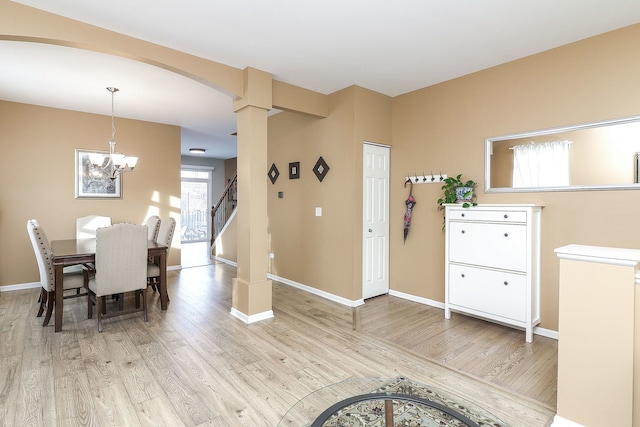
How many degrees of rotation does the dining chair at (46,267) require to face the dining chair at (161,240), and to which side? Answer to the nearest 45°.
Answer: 0° — it already faces it

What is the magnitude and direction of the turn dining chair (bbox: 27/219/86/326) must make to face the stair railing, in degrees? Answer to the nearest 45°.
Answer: approximately 45° to its left

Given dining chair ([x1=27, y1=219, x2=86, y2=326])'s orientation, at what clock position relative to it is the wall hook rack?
The wall hook rack is roughly at 1 o'clock from the dining chair.

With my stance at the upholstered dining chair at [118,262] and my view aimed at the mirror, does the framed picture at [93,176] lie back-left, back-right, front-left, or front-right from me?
back-left

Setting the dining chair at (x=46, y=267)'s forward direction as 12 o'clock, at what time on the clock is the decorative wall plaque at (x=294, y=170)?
The decorative wall plaque is roughly at 12 o'clock from the dining chair.

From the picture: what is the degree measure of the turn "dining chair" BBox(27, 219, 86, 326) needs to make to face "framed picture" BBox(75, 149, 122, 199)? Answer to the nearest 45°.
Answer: approximately 90° to its left

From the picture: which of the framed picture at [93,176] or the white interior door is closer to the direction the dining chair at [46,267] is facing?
the white interior door

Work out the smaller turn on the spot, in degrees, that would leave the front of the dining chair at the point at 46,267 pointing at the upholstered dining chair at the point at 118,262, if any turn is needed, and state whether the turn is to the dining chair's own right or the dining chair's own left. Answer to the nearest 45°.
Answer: approximately 45° to the dining chair's own right

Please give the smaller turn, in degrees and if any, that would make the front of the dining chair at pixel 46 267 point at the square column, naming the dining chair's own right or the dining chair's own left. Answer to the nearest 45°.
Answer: approximately 45° to the dining chair's own right

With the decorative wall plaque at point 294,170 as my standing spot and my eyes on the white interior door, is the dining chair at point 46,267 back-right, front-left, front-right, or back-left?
back-right

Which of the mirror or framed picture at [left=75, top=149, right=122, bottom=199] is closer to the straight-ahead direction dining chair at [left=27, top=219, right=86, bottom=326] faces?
the mirror

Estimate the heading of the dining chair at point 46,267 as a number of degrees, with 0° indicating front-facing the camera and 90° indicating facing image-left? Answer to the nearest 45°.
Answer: approximately 270°
